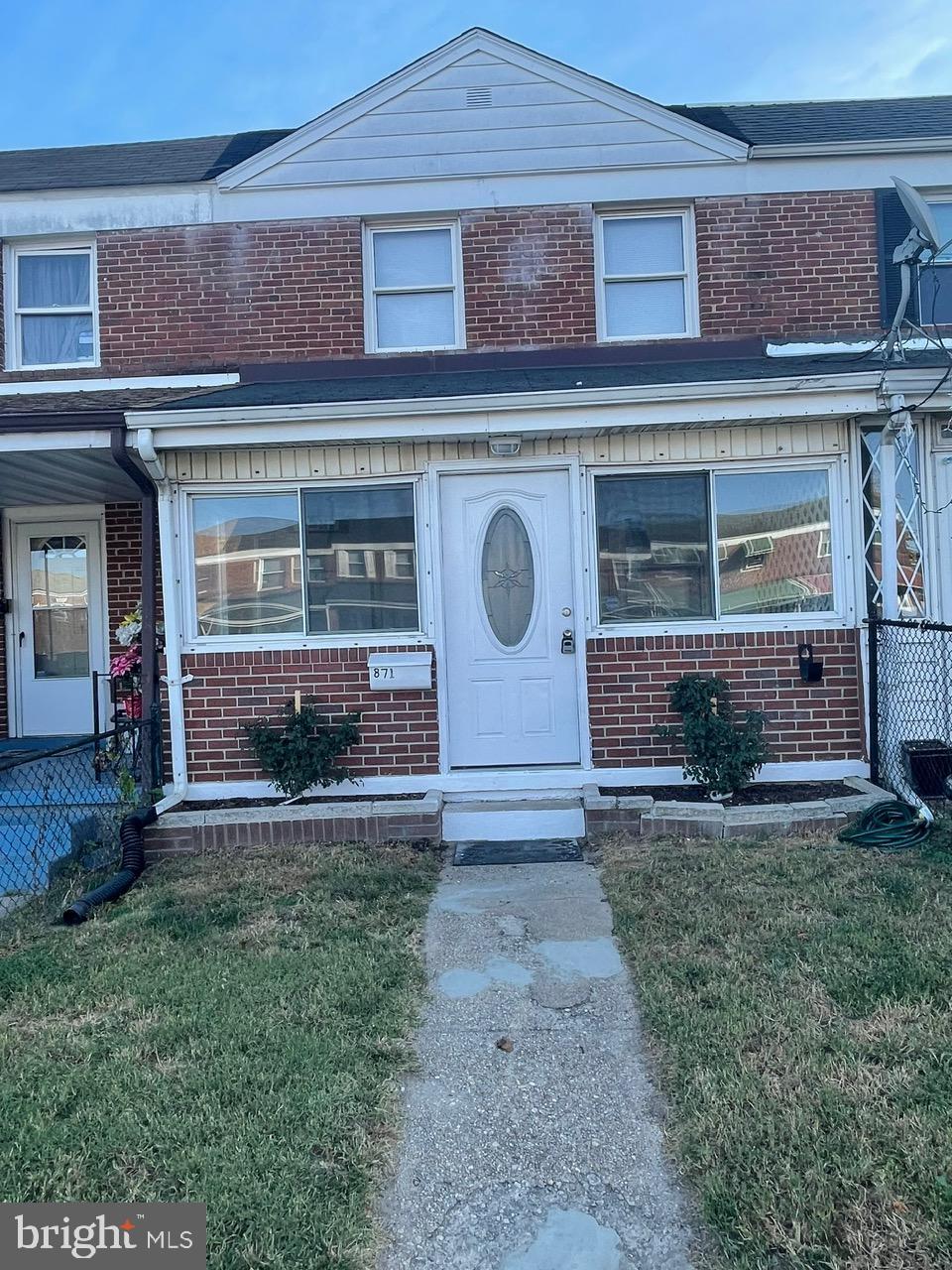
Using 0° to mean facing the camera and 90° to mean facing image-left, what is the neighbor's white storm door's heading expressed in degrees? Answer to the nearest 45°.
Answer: approximately 0°

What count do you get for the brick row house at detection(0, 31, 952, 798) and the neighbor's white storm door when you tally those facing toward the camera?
2

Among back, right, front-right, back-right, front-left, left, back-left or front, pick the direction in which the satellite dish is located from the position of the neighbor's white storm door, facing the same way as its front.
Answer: front-left

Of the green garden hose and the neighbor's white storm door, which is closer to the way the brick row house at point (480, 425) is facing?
the green garden hose

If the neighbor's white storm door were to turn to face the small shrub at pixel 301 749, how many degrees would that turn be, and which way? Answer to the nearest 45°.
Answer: approximately 45° to its left

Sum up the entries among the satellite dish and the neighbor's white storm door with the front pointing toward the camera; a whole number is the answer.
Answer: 1

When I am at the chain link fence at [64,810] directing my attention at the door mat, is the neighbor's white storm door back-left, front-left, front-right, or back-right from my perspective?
back-left

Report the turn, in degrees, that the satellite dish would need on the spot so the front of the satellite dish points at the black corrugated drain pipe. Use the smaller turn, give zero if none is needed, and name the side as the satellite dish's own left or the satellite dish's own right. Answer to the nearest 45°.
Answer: approximately 135° to the satellite dish's own right

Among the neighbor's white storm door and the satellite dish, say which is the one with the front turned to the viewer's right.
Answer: the satellite dish

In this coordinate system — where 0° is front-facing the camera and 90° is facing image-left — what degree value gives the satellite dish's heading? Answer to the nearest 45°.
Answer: approximately 270°
